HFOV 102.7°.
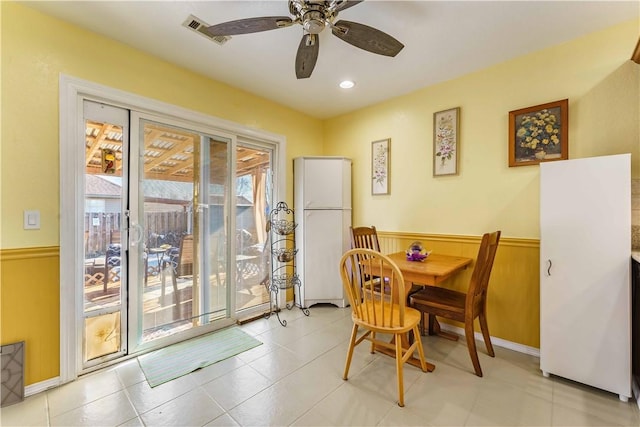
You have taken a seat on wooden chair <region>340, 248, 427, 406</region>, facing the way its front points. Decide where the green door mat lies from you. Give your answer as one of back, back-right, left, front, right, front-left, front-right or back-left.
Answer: back-left

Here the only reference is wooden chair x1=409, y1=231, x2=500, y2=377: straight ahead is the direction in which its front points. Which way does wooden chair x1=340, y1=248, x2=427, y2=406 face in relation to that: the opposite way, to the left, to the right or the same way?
to the right

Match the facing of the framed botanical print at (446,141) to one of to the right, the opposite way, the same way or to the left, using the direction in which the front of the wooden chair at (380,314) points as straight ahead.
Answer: the opposite way

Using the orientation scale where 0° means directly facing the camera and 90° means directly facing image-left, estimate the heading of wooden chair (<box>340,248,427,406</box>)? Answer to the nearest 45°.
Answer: approximately 225°

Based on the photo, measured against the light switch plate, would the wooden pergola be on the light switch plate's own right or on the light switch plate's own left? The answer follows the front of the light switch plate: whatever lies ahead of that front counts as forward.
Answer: on the light switch plate's own left

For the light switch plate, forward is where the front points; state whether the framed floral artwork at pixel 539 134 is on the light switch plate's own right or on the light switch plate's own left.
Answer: on the light switch plate's own left

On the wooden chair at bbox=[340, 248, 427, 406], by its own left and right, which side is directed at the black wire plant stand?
left

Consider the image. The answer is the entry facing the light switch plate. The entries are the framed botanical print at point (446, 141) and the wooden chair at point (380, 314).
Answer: the framed botanical print

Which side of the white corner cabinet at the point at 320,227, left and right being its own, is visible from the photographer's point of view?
front
